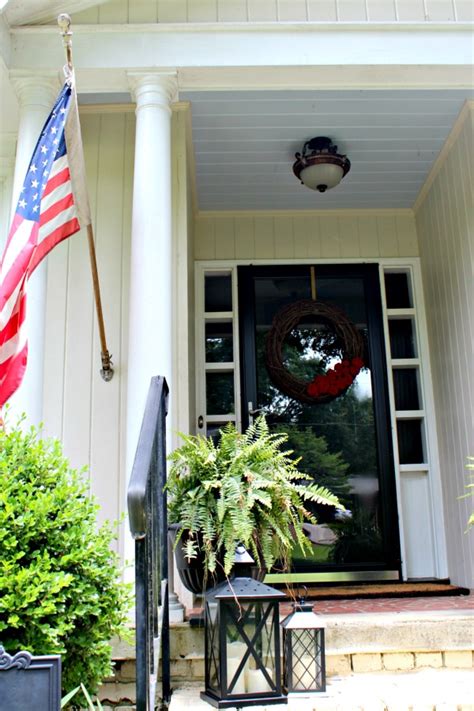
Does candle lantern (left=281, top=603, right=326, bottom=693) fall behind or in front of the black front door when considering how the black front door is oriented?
in front

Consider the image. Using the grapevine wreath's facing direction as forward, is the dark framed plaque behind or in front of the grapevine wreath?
in front

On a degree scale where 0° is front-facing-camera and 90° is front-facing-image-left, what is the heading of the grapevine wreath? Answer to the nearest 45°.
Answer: approximately 0°

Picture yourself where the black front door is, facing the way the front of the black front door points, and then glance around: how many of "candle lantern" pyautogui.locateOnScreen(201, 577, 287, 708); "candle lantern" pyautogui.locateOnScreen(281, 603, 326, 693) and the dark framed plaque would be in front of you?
3

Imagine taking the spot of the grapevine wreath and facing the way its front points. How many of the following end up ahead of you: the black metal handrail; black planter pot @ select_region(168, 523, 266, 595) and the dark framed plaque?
3

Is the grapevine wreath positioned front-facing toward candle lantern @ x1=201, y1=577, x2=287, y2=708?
yes

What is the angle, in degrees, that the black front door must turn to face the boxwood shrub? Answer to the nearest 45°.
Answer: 0° — it already faces it

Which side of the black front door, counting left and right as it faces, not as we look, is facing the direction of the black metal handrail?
front
